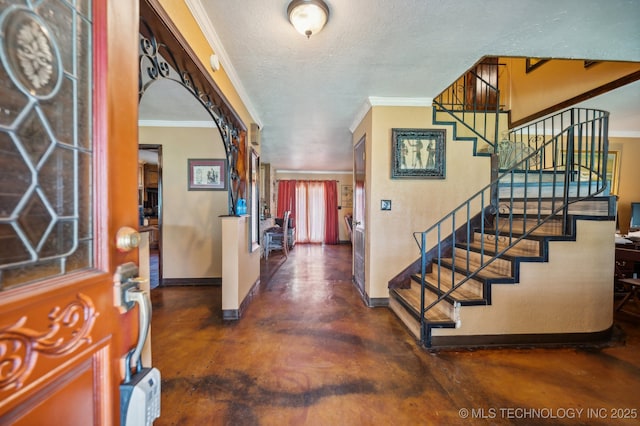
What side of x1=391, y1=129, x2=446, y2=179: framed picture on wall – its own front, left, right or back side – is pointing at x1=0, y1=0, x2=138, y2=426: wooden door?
front

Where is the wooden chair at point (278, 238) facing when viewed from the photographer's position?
facing to the left of the viewer

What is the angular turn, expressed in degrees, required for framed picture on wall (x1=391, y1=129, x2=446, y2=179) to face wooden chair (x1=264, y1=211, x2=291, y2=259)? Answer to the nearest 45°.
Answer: approximately 135° to its right

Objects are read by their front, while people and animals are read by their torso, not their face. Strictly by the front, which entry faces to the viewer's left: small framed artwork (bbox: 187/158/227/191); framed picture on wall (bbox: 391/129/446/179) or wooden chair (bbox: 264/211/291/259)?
the wooden chair

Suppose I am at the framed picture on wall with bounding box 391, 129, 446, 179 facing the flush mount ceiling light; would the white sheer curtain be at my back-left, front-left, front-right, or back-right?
back-right

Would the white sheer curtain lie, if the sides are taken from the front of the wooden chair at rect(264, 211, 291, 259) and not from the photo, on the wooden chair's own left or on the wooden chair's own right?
on the wooden chair's own right

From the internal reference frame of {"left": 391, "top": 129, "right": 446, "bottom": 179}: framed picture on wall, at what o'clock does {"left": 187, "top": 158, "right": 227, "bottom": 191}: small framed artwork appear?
The small framed artwork is roughly at 3 o'clock from the framed picture on wall.

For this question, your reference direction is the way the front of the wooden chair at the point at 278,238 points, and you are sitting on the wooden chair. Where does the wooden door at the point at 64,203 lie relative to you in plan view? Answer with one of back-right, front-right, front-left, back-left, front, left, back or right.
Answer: left

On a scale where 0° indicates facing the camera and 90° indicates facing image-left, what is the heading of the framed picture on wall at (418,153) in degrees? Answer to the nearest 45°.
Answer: approximately 0°

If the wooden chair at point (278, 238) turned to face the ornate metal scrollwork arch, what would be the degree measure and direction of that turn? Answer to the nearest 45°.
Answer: approximately 90° to its left

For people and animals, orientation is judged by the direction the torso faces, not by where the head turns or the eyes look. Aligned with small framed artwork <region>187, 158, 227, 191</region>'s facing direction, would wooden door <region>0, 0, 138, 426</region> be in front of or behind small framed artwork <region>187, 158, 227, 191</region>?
in front

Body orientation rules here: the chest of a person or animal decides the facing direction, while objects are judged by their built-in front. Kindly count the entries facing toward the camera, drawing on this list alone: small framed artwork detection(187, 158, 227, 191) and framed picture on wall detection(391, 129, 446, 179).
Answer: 2

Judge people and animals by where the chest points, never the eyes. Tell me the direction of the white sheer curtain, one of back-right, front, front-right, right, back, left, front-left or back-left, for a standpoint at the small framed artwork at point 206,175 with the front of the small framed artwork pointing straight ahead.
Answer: back-left
